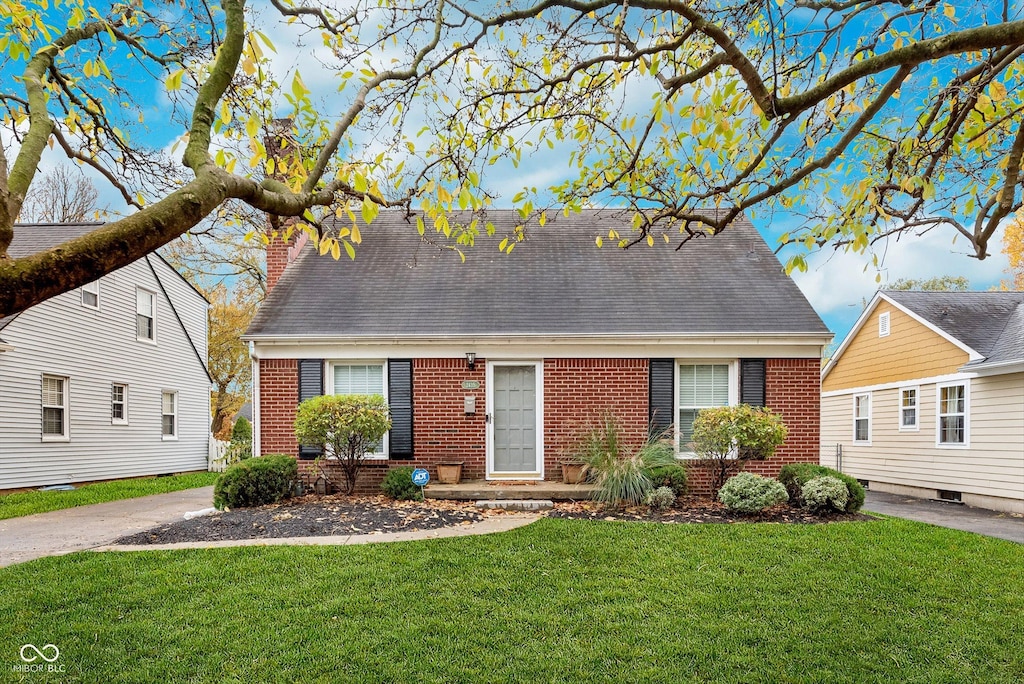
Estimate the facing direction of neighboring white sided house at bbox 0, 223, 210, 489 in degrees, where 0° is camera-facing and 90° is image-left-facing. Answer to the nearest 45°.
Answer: approximately 45°

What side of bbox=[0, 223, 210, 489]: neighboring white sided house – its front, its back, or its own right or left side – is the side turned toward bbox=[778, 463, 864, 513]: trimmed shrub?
left

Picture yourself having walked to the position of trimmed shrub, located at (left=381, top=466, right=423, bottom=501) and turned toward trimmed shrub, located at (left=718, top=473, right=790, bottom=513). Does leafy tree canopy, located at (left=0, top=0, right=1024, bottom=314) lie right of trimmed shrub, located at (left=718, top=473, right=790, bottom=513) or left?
right

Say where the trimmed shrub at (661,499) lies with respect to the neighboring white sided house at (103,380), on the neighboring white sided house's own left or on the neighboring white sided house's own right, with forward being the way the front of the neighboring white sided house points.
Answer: on the neighboring white sided house's own left

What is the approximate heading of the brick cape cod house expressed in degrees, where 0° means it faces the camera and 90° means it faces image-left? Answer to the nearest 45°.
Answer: approximately 0°

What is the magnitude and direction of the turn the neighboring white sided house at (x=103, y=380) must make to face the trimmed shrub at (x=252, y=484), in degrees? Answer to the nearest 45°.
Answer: approximately 45° to its left
